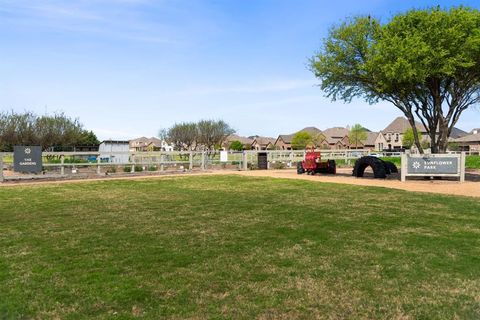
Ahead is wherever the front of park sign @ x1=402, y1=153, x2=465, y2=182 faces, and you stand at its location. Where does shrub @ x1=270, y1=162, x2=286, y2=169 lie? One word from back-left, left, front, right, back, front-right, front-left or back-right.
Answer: back-right

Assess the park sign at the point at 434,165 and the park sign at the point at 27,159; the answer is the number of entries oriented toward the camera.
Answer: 2

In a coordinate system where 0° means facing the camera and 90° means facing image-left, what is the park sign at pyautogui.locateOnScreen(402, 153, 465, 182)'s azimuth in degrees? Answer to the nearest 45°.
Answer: approximately 0°

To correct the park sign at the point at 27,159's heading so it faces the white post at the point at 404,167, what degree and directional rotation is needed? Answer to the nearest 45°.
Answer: approximately 45° to its left

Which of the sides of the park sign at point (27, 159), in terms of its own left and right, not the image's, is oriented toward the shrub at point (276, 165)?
left

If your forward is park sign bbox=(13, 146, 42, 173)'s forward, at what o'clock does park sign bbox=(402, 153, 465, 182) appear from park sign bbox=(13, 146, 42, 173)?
park sign bbox=(402, 153, 465, 182) is roughly at 10 o'clock from park sign bbox=(13, 146, 42, 173).
